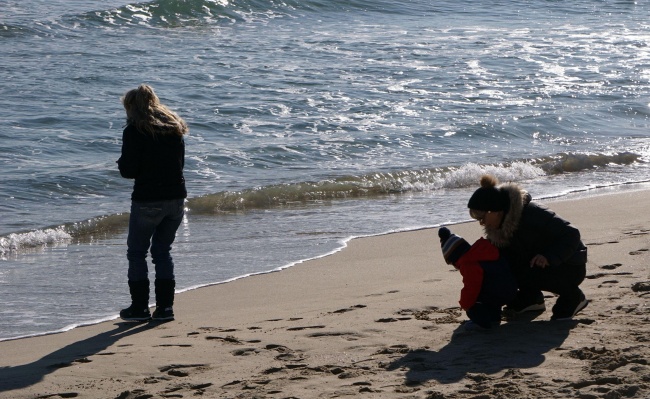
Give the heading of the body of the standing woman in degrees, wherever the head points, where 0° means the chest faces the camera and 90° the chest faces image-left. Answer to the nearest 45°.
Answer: approximately 135°

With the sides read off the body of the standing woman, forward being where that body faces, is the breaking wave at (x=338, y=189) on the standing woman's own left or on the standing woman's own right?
on the standing woman's own right

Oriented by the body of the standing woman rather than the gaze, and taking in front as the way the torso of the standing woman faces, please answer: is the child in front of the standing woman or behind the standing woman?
behind

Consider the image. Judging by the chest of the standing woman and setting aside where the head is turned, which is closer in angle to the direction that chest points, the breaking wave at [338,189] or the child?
the breaking wave
